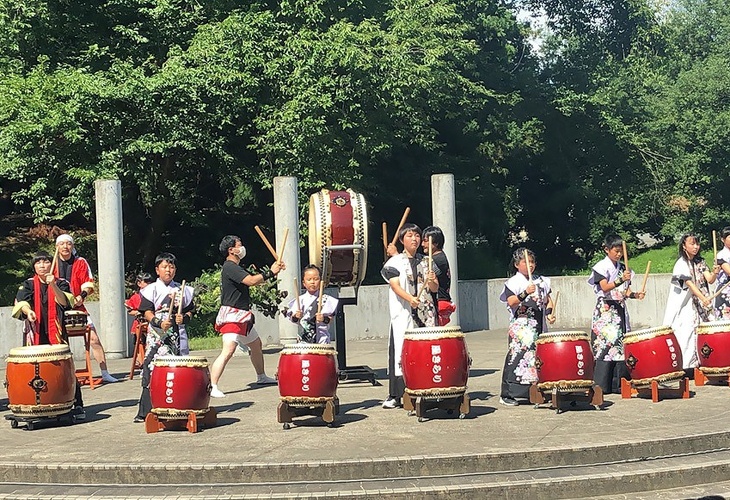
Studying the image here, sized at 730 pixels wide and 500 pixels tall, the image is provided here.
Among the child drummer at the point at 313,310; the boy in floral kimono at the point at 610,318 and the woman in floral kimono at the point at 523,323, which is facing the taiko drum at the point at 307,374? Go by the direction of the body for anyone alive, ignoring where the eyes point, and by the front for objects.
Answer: the child drummer

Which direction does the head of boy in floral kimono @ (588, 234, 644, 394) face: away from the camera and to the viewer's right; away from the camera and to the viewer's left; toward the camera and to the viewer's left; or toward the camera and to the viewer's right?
toward the camera and to the viewer's right

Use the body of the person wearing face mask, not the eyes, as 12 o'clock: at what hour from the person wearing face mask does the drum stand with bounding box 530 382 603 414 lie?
The drum stand is roughly at 1 o'clock from the person wearing face mask.

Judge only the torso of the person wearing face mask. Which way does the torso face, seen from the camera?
to the viewer's right

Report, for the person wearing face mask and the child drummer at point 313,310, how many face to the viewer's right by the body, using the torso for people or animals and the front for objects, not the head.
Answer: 1

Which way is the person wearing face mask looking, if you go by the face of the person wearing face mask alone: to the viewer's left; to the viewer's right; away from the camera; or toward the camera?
to the viewer's right

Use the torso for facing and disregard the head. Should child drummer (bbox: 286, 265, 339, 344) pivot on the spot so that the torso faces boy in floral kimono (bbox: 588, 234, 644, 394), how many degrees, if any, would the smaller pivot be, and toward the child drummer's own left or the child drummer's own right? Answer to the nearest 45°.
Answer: approximately 90° to the child drummer's own left

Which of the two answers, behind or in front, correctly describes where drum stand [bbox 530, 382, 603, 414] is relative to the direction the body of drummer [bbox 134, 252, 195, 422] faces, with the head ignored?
in front

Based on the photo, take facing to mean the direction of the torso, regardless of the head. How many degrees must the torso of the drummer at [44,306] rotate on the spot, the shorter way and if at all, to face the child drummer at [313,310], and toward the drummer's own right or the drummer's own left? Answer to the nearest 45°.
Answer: approximately 90° to the drummer's own left

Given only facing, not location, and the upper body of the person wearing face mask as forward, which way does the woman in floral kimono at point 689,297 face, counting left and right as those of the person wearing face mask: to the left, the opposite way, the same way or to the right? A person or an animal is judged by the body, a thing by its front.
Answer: to the right

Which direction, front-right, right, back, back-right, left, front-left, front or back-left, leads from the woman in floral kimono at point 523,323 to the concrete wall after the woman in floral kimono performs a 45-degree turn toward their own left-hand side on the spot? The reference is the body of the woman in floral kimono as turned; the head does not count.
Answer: left

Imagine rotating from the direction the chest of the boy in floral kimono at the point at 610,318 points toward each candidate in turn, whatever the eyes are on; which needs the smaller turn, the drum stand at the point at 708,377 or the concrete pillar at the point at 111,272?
the drum stand

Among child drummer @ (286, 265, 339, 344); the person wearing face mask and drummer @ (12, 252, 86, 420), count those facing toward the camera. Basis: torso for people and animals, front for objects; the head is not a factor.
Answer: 2

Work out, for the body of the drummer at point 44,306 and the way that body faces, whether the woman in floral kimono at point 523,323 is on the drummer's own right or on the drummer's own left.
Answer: on the drummer's own left
